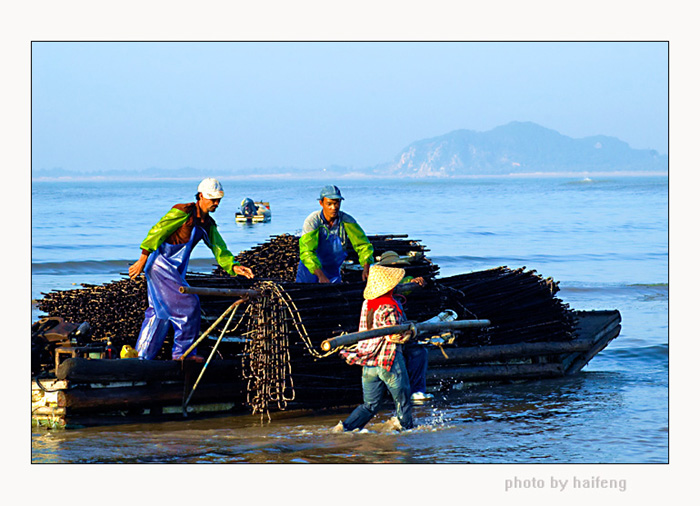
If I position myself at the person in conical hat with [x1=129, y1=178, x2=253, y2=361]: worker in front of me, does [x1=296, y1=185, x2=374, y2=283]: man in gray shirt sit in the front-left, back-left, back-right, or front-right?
front-right

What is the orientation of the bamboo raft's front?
to the viewer's right

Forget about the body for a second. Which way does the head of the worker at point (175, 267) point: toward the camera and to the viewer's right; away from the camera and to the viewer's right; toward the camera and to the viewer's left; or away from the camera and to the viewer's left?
toward the camera and to the viewer's right

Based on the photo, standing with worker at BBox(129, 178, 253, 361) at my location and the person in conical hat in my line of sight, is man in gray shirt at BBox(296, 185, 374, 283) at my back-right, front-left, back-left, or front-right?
front-left

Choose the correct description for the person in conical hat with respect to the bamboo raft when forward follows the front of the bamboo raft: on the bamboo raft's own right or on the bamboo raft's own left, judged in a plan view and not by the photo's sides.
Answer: on the bamboo raft's own right

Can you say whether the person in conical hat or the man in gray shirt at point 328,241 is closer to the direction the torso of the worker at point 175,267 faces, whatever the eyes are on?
the person in conical hat

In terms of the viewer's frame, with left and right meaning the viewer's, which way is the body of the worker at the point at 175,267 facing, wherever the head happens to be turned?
facing the viewer and to the right of the viewer

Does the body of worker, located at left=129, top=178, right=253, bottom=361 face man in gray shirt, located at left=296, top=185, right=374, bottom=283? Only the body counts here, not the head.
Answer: no

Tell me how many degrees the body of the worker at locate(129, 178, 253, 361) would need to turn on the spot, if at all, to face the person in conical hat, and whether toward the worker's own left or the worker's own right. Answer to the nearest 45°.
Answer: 0° — they already face them
